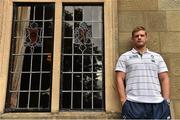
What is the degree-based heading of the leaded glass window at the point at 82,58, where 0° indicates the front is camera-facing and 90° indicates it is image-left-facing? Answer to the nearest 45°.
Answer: approximately 0°

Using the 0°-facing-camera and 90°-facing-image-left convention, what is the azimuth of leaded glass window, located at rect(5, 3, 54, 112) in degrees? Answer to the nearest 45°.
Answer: approximately 0°

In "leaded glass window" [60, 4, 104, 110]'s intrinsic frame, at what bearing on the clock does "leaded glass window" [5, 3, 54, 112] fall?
"leaded glass window" [5, 3, 54, 112] is roughly at 3 o'clock from "leaded glass window" [60, 4, 104, 110].

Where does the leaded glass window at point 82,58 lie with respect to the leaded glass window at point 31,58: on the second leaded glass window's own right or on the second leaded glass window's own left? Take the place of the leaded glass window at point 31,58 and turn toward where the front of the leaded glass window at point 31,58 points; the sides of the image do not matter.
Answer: on the second leaded glass window's own left

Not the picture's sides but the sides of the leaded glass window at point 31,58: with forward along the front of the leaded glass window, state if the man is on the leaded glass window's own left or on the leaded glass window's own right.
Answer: on the leaded glass window's own left

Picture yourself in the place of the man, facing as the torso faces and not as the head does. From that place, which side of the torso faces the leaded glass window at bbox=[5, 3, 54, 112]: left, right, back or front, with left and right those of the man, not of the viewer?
right
